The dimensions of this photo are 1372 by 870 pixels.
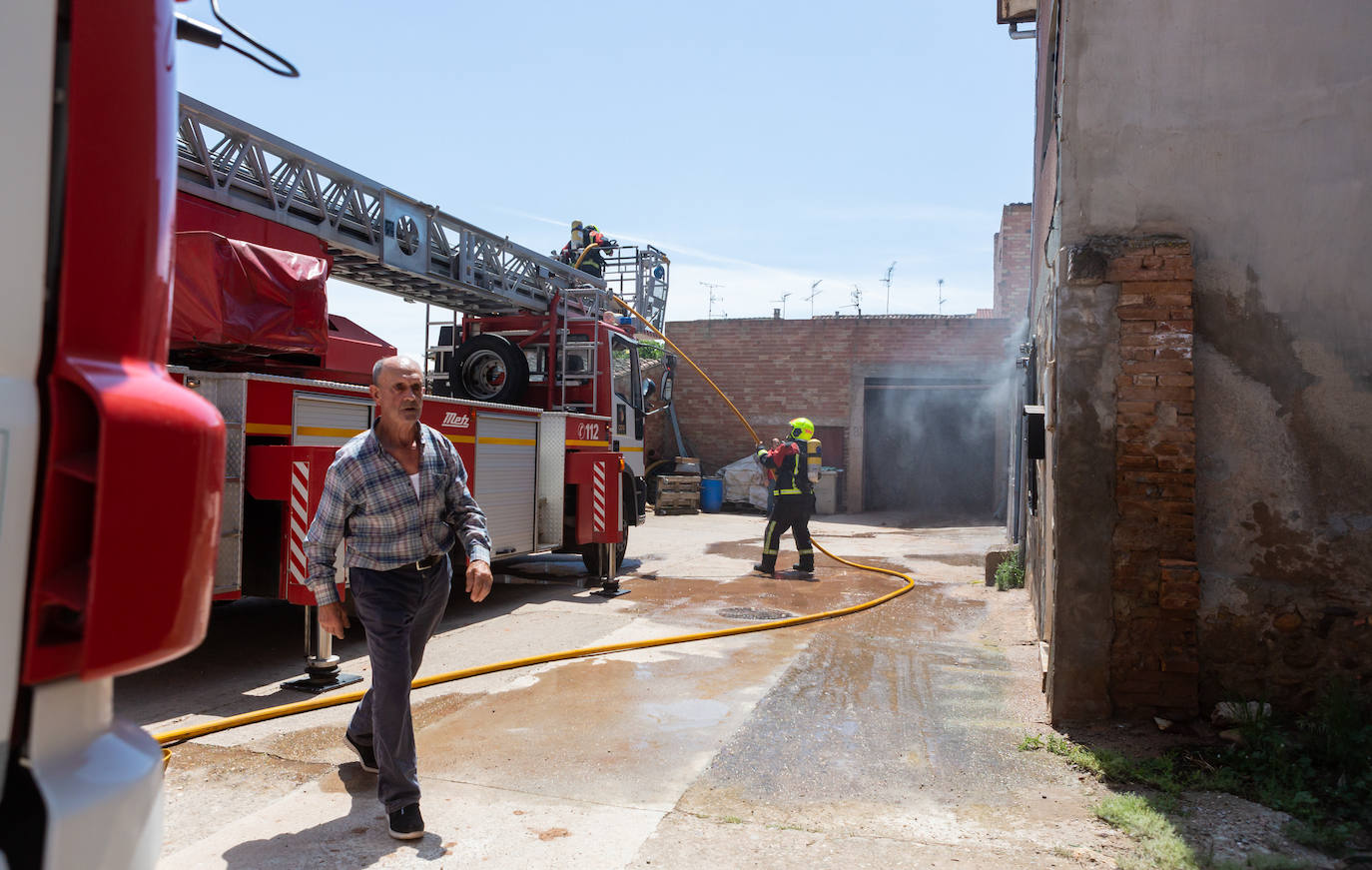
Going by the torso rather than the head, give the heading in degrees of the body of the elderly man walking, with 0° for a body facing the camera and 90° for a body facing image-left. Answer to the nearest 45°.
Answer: approximately 315°

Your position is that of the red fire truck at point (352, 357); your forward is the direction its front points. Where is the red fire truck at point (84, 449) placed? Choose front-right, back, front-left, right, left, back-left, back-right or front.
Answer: back-right

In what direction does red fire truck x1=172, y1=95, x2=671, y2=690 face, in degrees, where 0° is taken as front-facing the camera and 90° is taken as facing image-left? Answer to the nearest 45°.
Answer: approximately 225°

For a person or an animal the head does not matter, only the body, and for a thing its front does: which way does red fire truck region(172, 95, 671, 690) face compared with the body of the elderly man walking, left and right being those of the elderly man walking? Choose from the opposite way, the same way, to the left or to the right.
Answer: to the left

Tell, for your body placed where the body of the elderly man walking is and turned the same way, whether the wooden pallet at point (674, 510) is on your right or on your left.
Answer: on your left

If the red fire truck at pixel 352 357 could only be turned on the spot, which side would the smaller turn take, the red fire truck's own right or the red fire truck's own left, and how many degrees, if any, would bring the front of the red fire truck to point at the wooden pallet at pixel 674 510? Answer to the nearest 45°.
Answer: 0° — it already faces it

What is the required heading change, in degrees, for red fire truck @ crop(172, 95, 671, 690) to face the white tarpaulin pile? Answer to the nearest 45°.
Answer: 0° — it already faces it

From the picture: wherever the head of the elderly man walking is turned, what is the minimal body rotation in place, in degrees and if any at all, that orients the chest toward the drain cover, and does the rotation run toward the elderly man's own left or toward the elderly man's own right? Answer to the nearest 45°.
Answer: approximately 90° to the elderly man's own left
